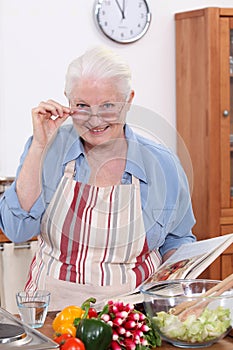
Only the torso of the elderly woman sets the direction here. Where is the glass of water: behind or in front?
in front

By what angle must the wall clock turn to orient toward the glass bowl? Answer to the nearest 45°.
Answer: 0° — it already faces it

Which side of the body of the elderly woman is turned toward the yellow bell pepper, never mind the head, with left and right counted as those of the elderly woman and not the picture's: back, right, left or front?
front

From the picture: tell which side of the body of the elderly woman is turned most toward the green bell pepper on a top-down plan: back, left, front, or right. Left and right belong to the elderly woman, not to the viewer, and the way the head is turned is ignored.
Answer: front

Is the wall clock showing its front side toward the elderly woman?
yes

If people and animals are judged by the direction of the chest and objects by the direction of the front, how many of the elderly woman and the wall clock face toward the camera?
2

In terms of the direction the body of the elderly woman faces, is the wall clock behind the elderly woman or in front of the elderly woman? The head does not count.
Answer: behind

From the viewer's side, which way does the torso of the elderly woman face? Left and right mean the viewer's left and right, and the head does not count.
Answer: facing the viewer
